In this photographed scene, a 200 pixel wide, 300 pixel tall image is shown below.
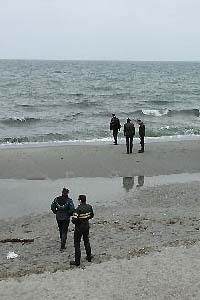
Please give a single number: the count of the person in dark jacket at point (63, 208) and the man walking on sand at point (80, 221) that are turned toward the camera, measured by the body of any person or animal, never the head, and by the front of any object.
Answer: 0

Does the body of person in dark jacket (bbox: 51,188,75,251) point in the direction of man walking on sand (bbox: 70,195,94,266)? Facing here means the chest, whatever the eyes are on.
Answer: no

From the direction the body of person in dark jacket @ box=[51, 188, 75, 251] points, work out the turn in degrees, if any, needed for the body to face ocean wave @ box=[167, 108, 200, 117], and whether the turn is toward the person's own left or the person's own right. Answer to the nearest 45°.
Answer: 0° — they already face it

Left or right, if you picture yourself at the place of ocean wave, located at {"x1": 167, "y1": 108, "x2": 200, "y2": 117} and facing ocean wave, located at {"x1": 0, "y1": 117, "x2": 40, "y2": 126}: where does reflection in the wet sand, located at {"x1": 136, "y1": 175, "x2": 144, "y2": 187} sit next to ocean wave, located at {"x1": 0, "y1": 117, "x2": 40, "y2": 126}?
left

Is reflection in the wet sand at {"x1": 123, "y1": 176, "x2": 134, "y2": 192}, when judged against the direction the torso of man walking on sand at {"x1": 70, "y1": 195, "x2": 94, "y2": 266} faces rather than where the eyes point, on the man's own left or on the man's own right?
on the man's own right

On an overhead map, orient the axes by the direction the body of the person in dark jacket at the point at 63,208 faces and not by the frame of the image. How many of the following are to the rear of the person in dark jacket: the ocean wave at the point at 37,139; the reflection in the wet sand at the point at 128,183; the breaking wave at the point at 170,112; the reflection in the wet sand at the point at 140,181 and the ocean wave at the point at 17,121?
0

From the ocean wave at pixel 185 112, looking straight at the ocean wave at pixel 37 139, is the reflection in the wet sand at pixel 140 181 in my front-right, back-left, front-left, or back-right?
front-left

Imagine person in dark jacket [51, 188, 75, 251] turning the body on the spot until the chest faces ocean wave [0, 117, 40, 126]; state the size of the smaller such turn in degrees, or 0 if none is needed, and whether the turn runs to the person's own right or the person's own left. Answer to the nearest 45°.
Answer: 0° — they already face it

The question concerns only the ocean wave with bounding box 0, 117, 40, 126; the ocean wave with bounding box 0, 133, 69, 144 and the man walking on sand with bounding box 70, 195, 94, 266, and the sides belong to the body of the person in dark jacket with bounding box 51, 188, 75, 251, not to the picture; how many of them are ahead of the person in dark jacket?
2

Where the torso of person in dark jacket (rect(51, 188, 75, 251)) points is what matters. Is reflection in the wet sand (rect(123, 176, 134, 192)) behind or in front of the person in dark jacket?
in front

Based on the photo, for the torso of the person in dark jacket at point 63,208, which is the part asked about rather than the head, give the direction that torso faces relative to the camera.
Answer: away from the camera

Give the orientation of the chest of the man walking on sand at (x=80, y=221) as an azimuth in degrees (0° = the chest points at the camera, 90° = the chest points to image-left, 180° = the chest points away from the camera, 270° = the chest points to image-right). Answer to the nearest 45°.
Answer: approximately 135°

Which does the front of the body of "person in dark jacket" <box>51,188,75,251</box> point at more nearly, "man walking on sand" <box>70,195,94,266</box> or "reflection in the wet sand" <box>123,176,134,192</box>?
the reflection in the wet sand

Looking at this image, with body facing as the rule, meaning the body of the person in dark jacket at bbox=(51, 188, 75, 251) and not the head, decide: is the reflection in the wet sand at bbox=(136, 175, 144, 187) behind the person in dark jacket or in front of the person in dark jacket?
in front
